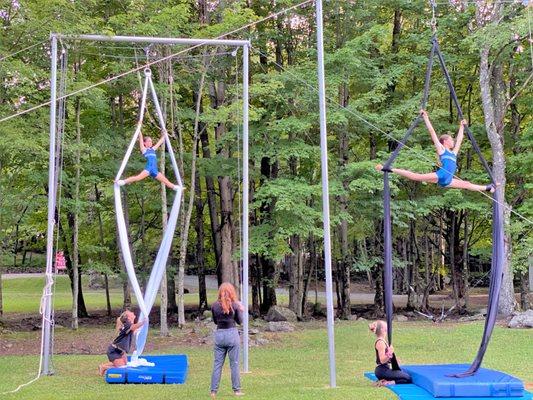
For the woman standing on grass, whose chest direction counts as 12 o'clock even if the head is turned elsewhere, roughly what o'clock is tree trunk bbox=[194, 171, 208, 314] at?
The tree trunk is roughly at 12 o'clock from the woman standing on grass.

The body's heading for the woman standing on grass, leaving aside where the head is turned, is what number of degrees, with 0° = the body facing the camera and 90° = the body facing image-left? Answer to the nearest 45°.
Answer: approximately 180°

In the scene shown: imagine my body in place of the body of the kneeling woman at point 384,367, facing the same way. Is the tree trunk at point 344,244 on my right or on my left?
on my left

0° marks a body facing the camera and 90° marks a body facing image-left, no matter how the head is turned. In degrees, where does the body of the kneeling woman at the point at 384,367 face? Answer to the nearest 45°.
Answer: approximately 270°

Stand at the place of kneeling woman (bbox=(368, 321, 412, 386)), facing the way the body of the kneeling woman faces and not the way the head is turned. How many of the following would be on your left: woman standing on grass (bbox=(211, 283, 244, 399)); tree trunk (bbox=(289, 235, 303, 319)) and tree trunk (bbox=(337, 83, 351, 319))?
2

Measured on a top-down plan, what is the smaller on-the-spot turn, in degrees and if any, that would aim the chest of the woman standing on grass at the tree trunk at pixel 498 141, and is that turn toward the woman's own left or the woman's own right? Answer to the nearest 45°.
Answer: approximately 45° to the woman's own right

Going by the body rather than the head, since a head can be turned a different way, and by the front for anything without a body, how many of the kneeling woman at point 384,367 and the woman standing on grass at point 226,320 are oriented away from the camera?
1

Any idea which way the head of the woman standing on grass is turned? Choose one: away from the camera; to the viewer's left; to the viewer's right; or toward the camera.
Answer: away from the camera

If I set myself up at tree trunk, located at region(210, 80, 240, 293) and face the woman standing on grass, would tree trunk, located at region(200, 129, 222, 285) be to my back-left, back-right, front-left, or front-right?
back-right

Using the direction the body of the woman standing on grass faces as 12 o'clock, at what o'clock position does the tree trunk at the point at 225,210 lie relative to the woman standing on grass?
The tree trunk is roughly at 12 o'clock from the woman standing on grass.

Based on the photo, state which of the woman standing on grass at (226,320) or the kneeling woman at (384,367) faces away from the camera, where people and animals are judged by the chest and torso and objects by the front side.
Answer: the woman standing on grass

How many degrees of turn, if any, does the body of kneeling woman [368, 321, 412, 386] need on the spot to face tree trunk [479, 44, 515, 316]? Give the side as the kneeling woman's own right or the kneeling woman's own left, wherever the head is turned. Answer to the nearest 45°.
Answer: approximately 90° to the kneeling woman's own left

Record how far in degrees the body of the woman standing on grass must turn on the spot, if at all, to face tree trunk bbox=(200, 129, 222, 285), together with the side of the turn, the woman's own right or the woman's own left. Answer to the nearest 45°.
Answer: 0° — they already face it

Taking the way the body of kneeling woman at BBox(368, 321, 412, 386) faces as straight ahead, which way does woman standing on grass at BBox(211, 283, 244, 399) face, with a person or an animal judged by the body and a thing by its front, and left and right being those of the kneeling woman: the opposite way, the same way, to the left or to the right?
to the left
